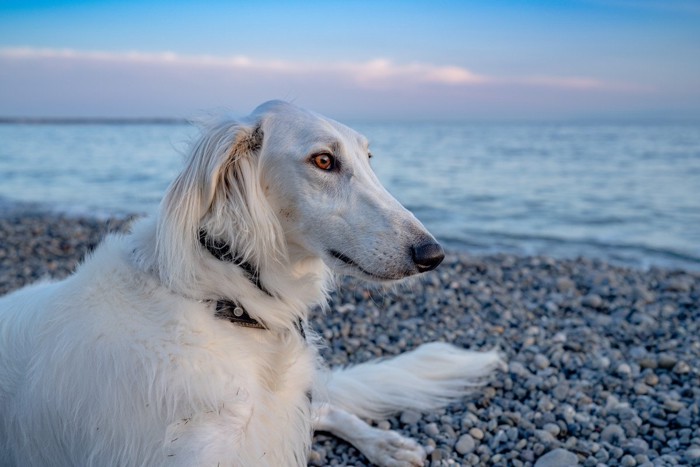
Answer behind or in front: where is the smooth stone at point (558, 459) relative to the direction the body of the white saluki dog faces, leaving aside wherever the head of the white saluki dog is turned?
in front

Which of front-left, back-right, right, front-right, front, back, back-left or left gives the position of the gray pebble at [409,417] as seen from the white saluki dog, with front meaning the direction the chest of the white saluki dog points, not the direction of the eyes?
front-left

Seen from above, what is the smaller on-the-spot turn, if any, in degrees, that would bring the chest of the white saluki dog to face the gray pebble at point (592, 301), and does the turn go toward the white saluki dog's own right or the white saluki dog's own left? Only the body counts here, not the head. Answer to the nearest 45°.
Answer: approximately 45° to the white saluki dog's own left

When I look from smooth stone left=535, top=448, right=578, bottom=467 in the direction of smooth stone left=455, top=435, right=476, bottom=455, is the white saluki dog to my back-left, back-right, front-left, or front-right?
front-left

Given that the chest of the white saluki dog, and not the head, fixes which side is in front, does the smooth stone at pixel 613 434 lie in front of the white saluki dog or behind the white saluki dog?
in front

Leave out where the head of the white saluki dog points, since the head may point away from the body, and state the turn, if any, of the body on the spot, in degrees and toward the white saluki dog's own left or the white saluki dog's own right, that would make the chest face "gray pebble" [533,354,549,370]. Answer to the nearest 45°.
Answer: approximately 45° to the white saluki dog's own left

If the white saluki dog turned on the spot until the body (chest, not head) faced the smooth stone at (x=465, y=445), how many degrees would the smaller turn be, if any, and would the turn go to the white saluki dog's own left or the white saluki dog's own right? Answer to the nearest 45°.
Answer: approximately 45° to the white saluki dog's own left
